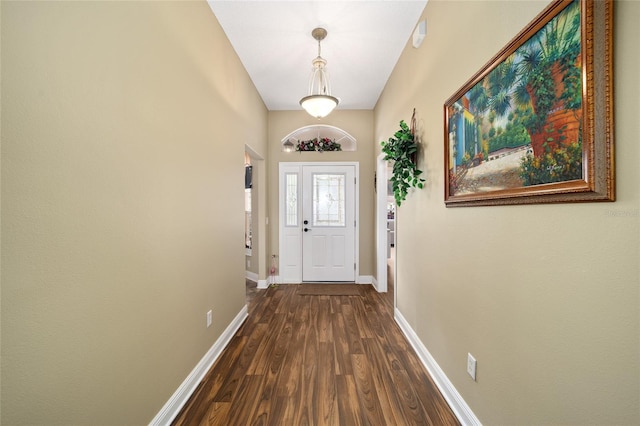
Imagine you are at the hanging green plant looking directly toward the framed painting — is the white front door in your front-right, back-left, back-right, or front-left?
back-right

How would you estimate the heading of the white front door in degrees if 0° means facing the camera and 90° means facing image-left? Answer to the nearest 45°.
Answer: approximately 0°

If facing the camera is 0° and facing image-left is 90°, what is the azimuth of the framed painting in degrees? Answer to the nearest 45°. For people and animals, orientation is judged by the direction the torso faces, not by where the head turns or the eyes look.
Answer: approximately 45°

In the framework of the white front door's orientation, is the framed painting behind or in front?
in front

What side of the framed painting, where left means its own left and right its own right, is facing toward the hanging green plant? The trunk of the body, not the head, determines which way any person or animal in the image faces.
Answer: right

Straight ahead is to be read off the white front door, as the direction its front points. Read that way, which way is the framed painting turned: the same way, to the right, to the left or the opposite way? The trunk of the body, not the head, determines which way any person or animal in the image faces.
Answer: to the right

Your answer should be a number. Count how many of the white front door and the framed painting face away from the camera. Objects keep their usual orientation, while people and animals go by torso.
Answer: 0
